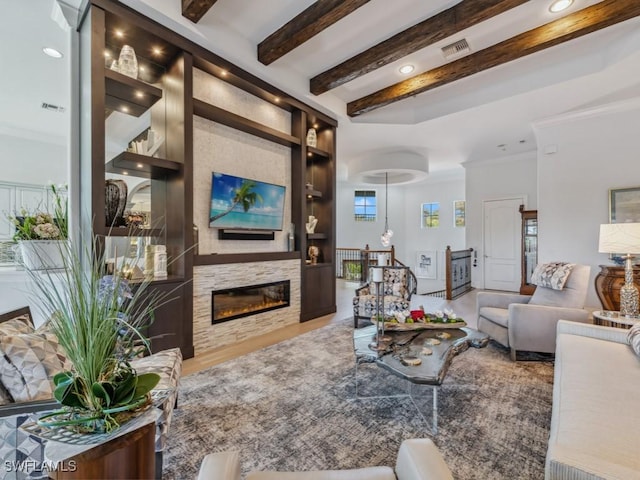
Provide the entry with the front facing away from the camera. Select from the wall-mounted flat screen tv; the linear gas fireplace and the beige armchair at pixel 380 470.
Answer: the beige armchair

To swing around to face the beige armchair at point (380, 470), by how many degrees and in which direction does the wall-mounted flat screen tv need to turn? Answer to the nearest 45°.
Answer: approximately 45° to its right

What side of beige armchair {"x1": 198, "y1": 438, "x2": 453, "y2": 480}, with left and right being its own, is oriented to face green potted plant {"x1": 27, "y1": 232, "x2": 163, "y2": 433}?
left

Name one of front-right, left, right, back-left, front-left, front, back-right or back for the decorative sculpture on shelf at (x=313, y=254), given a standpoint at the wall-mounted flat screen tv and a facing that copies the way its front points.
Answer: left

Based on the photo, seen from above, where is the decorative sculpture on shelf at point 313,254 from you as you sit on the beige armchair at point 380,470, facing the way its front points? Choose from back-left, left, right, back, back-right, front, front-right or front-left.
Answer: front

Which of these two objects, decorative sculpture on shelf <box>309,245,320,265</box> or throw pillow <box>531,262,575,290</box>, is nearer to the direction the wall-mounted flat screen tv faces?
the throw pillow

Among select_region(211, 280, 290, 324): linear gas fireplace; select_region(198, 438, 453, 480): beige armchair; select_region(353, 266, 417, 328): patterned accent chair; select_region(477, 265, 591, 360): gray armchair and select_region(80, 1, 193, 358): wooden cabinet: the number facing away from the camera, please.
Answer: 1

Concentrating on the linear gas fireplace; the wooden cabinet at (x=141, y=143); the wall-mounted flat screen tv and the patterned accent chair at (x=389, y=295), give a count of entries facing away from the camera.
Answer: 0

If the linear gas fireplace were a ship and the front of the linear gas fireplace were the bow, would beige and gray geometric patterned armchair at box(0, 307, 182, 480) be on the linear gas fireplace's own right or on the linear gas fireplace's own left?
on the linear gas fireplace's own right

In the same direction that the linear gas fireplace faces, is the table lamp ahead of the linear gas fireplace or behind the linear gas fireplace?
ahead

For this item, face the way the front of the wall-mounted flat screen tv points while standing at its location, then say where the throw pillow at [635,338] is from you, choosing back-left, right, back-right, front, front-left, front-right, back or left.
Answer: front

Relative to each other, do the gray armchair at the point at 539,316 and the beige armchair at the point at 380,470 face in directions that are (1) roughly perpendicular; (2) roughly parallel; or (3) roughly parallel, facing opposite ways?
roughly perpendicular

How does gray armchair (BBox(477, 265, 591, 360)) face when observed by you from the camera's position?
facing the viewer and to the left of the viewer

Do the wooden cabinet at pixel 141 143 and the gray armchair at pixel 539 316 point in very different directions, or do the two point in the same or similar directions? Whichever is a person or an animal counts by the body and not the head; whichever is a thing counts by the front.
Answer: very different directions

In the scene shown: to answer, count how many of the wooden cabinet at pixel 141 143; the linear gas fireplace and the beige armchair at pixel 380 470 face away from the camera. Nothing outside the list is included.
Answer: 1

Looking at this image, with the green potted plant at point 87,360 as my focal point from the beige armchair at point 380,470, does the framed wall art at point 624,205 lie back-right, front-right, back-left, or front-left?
back-right

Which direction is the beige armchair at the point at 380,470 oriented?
away from the camera

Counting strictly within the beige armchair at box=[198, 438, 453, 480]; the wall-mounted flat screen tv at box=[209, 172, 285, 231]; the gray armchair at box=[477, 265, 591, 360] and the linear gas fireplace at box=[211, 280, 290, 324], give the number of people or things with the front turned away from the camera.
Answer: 1

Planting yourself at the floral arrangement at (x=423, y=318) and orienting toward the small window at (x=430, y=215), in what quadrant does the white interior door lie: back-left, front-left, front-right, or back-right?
front-right

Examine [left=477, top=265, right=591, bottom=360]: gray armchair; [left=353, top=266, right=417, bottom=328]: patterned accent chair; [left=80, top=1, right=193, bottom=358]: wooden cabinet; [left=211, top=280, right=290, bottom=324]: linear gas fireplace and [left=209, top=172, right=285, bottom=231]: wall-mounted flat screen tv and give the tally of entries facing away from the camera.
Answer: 0

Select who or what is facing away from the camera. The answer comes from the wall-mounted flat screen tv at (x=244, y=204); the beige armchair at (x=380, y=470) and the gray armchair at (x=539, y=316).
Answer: the beige armchair

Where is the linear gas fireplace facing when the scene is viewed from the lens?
facing the viewer and to the right of the viewer
